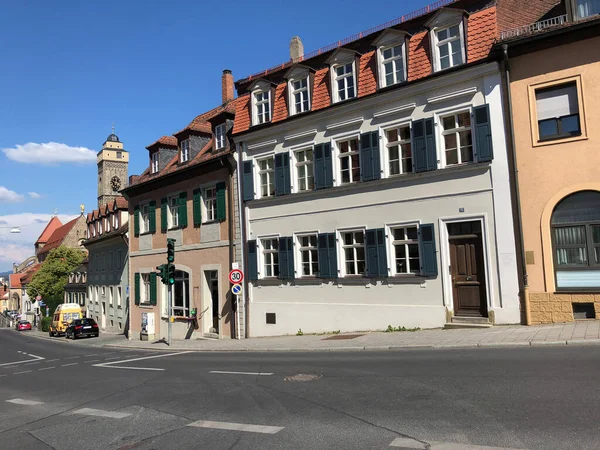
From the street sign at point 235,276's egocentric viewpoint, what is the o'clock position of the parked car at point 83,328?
The parked car is roughly at 5 o'clock from the street sign.

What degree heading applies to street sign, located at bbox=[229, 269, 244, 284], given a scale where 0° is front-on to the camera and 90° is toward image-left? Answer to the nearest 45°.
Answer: approximately 0°

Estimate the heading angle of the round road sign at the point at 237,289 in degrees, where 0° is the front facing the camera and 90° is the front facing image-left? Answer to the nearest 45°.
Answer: approximately 0°

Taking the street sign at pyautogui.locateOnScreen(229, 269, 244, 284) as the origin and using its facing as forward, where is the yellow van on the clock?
The yellow van is roughly at 5 o'clock from the street sign.
